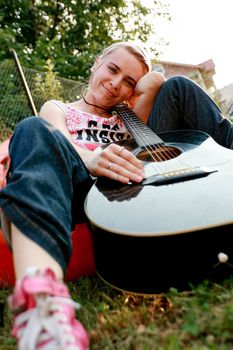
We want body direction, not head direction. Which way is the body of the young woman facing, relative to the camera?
toward the camera

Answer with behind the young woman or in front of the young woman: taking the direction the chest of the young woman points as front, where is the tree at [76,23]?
behind
